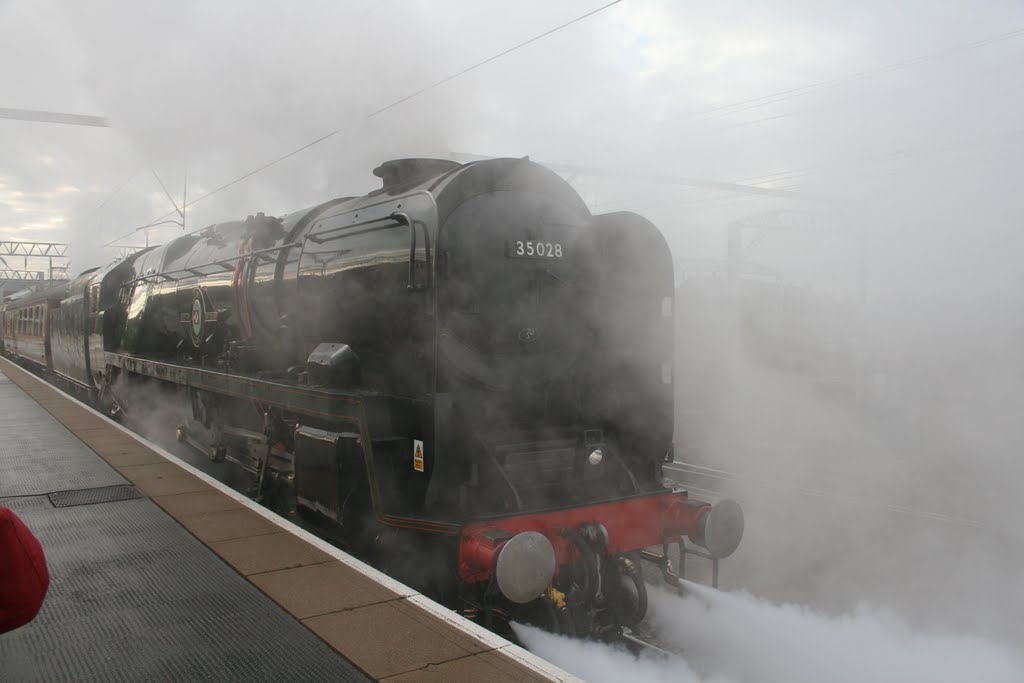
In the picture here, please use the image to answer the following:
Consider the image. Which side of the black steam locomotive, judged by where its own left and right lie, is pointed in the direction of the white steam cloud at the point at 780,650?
front

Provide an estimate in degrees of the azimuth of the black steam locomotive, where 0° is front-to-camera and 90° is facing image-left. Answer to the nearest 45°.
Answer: approximately 315°
